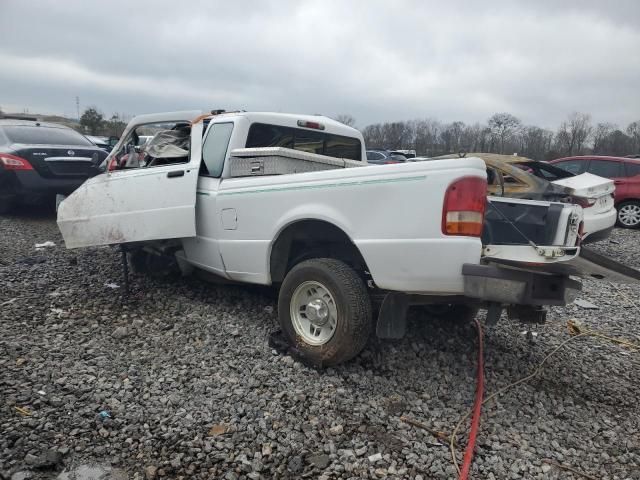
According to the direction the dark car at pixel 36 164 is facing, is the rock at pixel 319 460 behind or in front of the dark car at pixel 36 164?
behind

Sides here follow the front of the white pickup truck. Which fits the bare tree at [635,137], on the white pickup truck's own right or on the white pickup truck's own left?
on the white pickup truck's own right

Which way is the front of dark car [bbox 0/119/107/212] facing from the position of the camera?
facing away from the viewer and to the left of the viewer

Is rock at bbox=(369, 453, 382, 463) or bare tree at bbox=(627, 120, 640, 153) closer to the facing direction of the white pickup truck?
the bare tree

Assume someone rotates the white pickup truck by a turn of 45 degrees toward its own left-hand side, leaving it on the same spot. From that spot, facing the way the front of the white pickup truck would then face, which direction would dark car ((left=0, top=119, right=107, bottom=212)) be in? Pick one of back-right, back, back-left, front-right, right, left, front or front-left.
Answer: front-right

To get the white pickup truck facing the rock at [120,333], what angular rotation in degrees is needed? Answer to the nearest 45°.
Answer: approximately 45° to its left

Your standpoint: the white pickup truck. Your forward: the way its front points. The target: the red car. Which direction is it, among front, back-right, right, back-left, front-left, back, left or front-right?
right

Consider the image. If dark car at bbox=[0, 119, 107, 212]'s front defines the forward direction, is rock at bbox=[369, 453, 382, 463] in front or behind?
behind

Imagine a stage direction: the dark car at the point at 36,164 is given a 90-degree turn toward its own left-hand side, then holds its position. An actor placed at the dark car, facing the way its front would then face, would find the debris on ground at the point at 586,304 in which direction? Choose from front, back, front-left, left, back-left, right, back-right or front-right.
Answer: left

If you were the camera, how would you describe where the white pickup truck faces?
facing away from the viewer and to the left of the viewer
